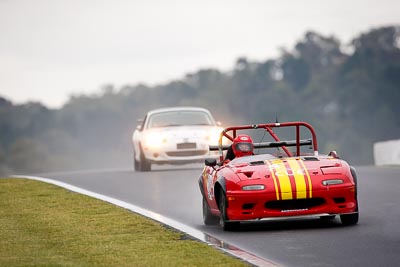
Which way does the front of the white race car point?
toward the camera

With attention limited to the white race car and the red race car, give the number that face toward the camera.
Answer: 2

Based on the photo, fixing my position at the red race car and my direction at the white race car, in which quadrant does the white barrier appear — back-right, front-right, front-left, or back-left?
front-right

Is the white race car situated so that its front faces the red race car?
yes

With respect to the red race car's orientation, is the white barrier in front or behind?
behind

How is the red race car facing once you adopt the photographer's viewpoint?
facing the viewer

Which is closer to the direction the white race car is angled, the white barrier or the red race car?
the red race car

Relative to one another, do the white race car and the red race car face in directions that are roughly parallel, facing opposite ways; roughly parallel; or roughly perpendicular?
roughly parallel

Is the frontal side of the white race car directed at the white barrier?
no

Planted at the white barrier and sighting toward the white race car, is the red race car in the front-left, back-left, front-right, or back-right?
front-left

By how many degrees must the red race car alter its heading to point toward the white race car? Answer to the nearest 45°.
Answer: approximately 180°
